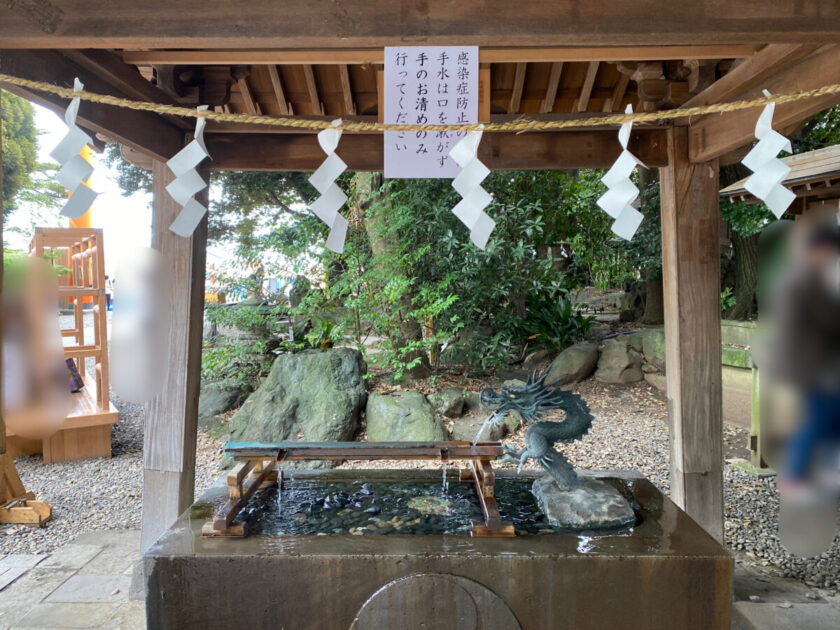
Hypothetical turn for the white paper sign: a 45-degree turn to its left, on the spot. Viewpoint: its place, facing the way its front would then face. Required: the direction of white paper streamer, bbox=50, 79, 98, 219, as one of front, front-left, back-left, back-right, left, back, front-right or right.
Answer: back-right

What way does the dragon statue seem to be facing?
to the viewer's left

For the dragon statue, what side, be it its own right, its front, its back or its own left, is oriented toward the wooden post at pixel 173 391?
front

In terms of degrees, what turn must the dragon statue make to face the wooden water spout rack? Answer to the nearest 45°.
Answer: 0° — it already faces it

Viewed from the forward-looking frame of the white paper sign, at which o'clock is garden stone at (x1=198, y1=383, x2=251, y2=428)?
The garden stone is roughly at 5 o'clock from the white paper sign.

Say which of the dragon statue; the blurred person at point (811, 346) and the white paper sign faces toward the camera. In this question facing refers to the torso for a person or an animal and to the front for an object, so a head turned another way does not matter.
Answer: the white paper sign
